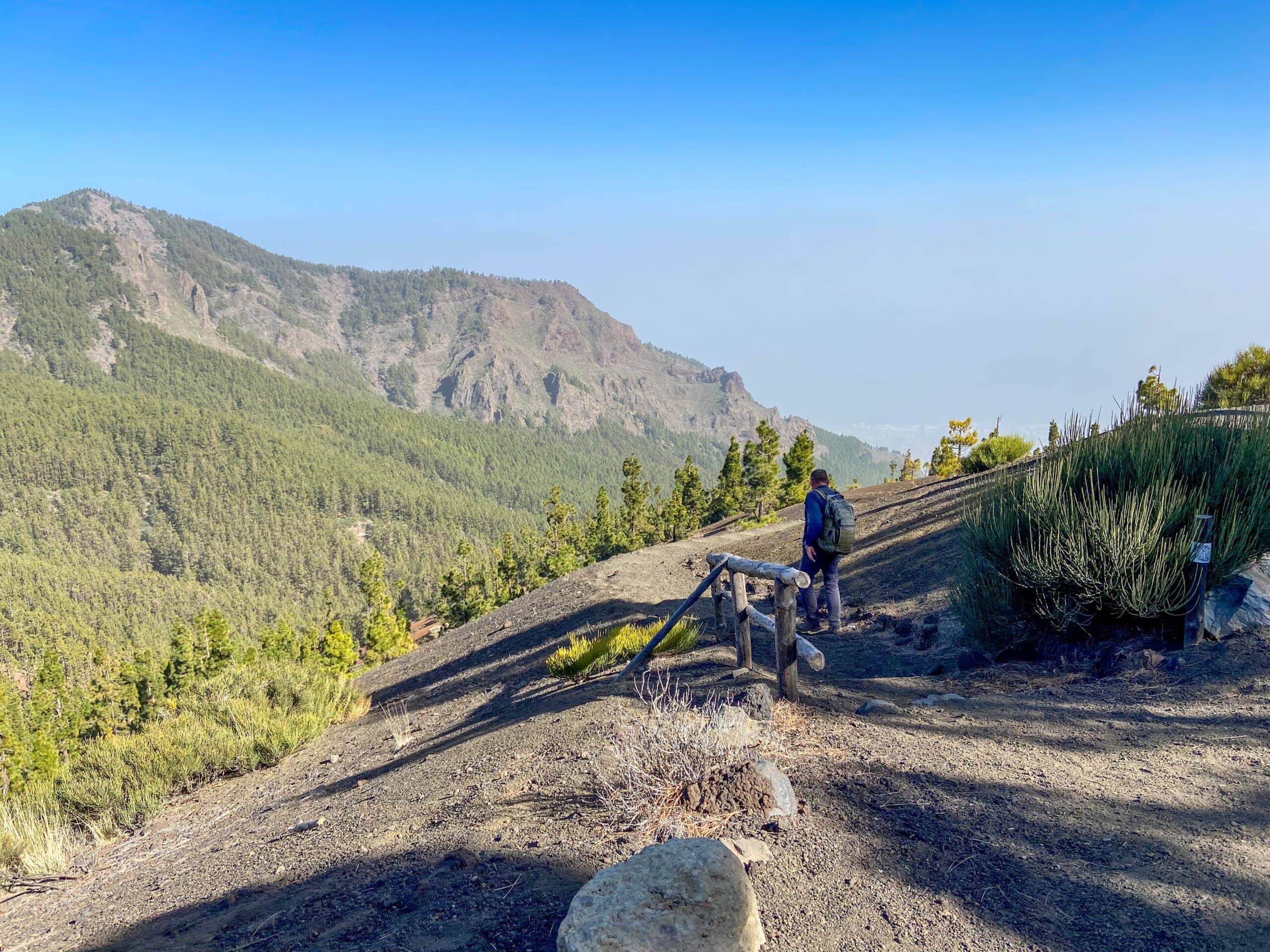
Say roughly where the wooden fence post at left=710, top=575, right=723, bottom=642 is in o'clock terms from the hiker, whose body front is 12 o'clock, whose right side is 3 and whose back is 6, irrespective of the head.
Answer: The wooden fence post is roughly at 9 o'clock from the hiker.

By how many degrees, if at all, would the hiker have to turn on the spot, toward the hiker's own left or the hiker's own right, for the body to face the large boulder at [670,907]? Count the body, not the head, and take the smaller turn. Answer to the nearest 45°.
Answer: approximately 135° to the hiker's own left

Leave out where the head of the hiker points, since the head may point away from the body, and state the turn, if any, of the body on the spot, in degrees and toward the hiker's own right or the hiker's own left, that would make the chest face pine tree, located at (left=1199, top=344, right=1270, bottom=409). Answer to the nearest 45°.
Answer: approximately 90° to the hiker's own right

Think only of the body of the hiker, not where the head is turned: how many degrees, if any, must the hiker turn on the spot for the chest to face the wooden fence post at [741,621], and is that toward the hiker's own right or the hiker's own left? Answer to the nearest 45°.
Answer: approximately 135° to the hiker's own left

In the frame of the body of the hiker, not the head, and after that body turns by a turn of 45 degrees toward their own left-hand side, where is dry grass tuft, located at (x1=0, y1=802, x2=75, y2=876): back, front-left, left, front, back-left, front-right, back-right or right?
front-left

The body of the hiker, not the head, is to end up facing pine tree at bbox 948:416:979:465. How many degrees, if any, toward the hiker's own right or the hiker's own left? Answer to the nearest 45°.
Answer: approximately 45° to the hiker's own right

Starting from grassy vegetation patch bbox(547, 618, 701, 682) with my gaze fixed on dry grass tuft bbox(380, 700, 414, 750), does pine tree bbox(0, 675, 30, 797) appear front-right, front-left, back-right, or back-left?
front-right

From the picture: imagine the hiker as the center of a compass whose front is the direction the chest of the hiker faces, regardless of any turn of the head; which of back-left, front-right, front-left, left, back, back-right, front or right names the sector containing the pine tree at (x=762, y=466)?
front-right

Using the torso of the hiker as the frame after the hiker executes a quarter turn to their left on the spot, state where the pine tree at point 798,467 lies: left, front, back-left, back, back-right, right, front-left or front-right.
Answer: back-right

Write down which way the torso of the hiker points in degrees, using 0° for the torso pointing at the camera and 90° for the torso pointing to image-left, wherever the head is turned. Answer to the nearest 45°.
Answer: approximately 135°

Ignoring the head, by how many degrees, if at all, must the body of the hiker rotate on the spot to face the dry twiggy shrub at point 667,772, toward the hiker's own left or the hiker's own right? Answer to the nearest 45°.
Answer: approximately 135° to the hiker's own left
